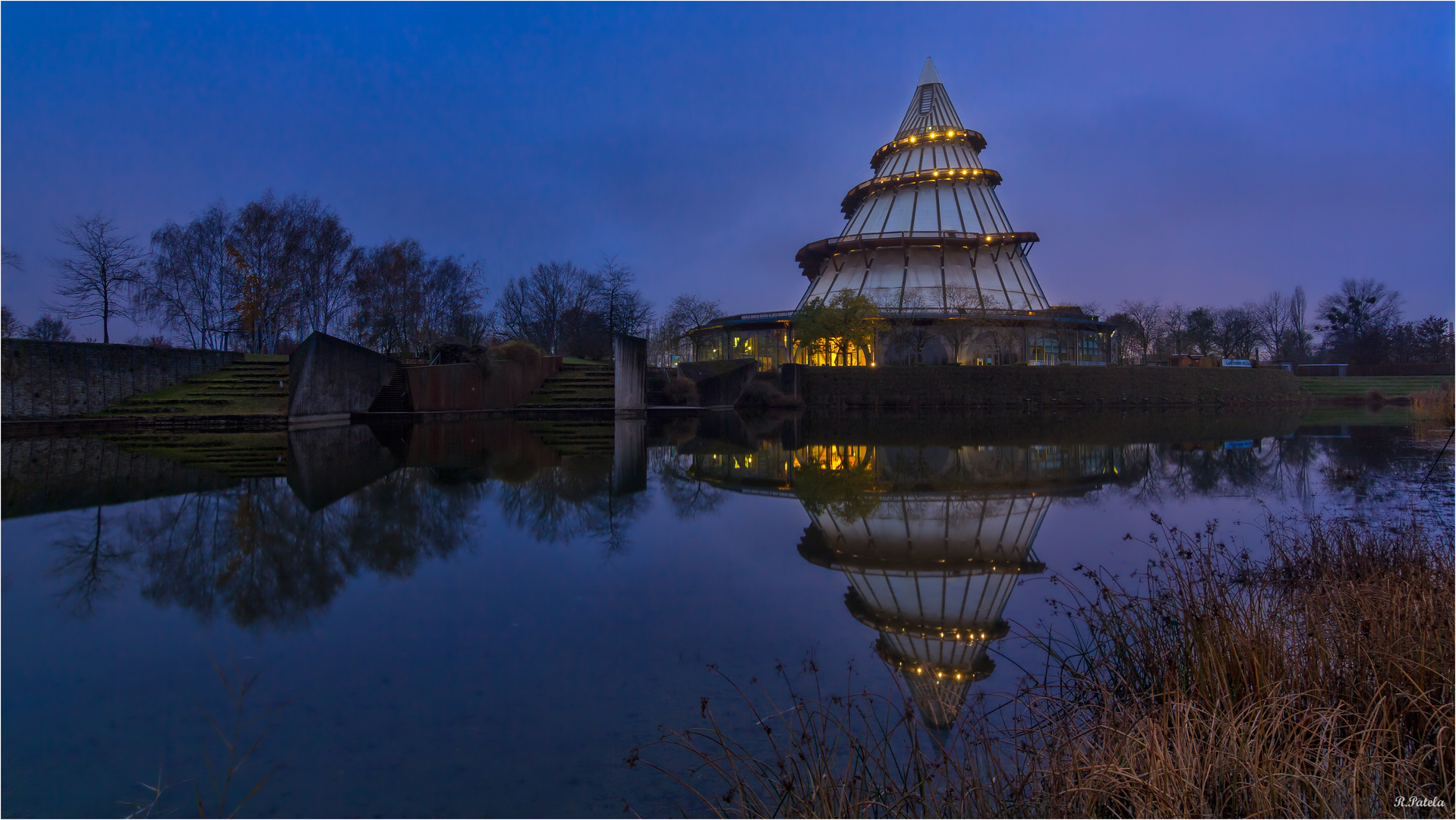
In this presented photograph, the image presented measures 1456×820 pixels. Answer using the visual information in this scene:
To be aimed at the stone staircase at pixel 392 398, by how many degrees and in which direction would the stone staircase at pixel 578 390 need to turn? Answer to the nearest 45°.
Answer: approximately 45° to its right

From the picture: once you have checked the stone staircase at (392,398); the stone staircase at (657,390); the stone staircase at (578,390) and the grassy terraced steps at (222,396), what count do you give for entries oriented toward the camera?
4

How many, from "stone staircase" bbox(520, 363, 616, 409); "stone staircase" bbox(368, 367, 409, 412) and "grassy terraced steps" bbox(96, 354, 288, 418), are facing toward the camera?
3

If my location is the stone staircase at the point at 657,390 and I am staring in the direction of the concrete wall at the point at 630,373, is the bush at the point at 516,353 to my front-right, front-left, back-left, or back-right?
front-right

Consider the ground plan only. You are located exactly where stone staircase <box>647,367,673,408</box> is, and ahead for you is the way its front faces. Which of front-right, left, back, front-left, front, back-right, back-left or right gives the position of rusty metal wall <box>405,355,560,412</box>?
front-right

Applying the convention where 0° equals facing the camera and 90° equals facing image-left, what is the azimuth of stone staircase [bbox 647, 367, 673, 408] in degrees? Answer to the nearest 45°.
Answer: approximately 0°

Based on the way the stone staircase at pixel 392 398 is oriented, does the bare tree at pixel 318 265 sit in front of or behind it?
behind

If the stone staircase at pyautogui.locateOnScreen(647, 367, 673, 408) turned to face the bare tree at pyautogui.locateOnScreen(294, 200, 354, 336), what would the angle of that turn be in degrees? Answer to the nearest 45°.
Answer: approximately 90° to its right

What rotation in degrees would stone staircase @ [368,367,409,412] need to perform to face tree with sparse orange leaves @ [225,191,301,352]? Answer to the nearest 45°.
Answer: approximately 135° to its right

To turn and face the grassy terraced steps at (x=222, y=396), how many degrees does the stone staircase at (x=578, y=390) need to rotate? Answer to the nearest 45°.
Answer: approximately 45° to its right

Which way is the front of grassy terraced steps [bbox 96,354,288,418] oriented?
toward the camera

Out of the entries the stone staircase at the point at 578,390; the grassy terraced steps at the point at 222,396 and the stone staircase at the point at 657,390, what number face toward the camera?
3
